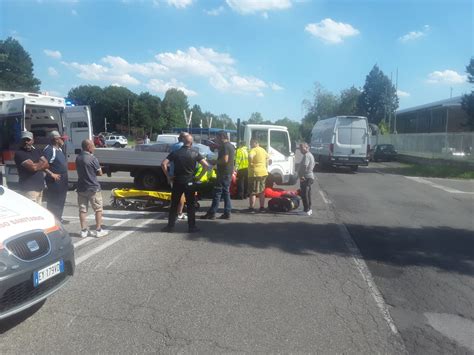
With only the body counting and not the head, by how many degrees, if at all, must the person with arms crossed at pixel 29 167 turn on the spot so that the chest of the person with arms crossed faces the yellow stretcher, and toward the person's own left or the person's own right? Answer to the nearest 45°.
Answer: approximately 90° to the person's own left

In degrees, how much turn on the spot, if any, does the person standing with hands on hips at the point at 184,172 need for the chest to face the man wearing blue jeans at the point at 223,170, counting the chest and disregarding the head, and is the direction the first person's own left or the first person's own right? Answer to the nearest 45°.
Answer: approximately 45° to the first person's own right

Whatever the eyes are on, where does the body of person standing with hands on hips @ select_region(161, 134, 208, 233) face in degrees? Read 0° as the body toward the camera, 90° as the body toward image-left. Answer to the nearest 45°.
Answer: approximately 180°

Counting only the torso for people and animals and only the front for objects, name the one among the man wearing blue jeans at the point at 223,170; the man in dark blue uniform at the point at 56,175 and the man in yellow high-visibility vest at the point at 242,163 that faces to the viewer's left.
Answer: the man wearing blue jeans

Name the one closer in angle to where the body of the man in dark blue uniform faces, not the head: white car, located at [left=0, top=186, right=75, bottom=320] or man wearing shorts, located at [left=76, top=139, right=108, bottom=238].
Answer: the man wearing shorts

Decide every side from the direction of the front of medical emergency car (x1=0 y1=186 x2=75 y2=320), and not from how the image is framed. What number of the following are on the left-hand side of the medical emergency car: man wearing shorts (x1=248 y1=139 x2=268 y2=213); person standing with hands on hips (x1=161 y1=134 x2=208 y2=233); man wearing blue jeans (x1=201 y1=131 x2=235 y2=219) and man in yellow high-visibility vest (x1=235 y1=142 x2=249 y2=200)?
4

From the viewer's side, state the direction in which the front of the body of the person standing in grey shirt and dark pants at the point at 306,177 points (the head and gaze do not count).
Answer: to the viewer's left

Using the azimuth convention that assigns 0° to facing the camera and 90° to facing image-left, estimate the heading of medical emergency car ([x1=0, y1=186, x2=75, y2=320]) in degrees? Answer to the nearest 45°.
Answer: approximately 315°
